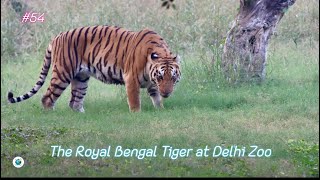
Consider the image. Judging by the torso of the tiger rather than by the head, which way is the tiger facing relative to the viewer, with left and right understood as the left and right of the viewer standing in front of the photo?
facing to the right of the viewer

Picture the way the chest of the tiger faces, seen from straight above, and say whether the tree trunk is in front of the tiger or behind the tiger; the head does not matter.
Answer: in front
